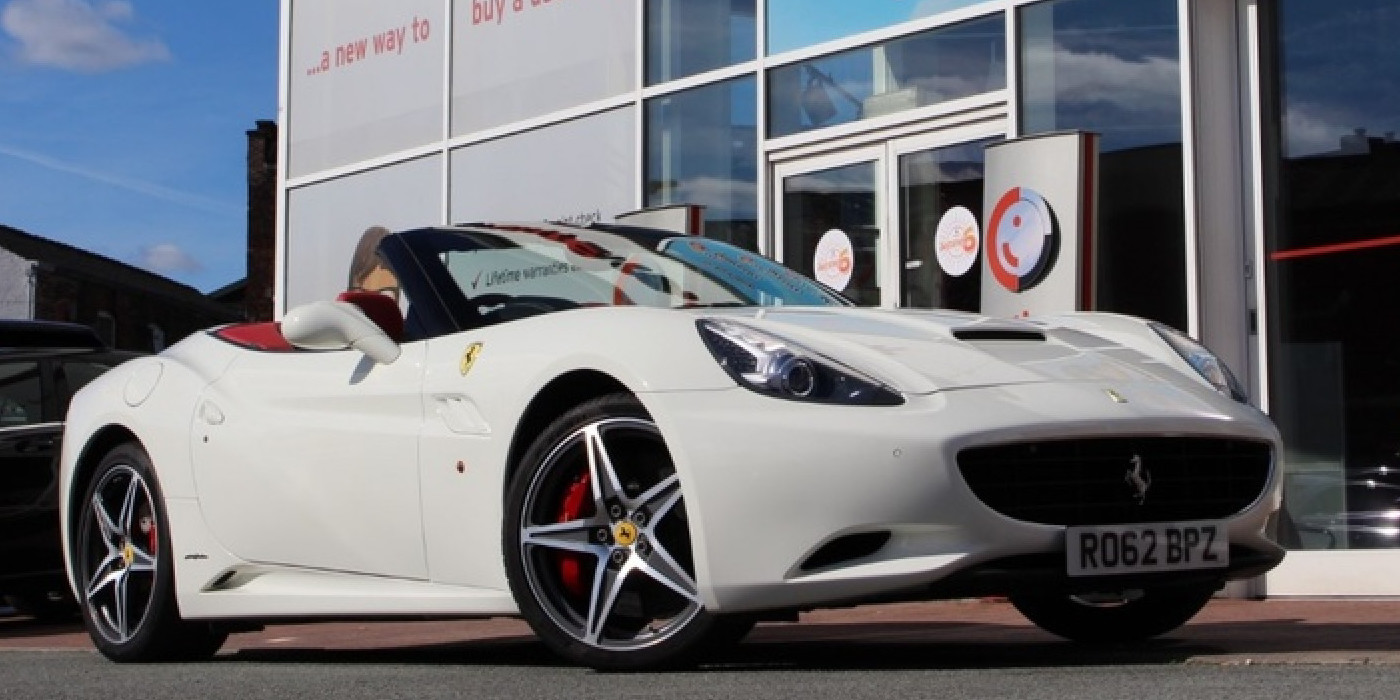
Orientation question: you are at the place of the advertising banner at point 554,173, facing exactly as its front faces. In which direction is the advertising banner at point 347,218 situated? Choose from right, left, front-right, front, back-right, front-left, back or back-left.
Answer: right

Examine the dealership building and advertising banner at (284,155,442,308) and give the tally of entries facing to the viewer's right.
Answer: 0

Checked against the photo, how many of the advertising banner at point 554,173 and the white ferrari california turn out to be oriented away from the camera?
0

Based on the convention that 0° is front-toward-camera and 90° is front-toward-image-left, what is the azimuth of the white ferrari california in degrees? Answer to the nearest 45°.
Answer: approximately 315°

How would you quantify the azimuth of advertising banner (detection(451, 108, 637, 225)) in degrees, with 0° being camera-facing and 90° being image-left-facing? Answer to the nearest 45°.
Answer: approximately 45°

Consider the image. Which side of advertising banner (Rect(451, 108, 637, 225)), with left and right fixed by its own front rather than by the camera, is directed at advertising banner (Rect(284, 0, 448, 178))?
right

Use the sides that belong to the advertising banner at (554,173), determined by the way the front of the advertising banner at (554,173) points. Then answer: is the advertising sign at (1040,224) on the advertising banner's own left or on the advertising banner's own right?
on the advertising banner's own left

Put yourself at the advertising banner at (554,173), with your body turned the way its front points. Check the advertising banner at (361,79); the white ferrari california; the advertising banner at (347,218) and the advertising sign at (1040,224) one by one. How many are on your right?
2

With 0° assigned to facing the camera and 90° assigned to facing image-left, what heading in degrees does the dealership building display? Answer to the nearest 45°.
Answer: approximately 45°

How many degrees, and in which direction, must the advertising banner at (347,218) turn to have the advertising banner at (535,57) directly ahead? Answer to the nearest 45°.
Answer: approximately 90° to its left

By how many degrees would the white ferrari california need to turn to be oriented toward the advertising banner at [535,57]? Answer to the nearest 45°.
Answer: approximately 135° to its left
